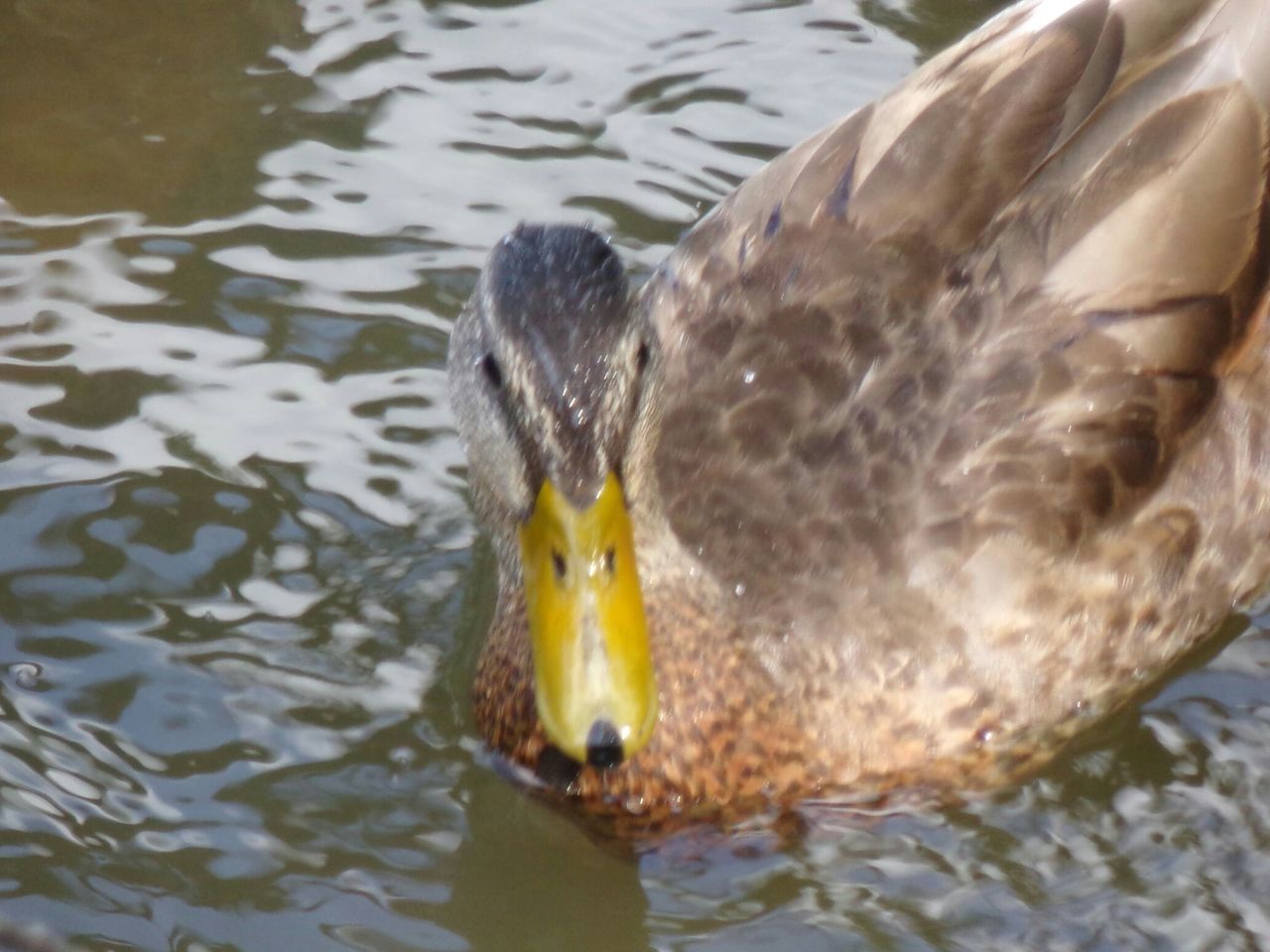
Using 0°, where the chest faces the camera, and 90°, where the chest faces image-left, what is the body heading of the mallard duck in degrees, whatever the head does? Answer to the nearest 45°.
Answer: approximately 45°
